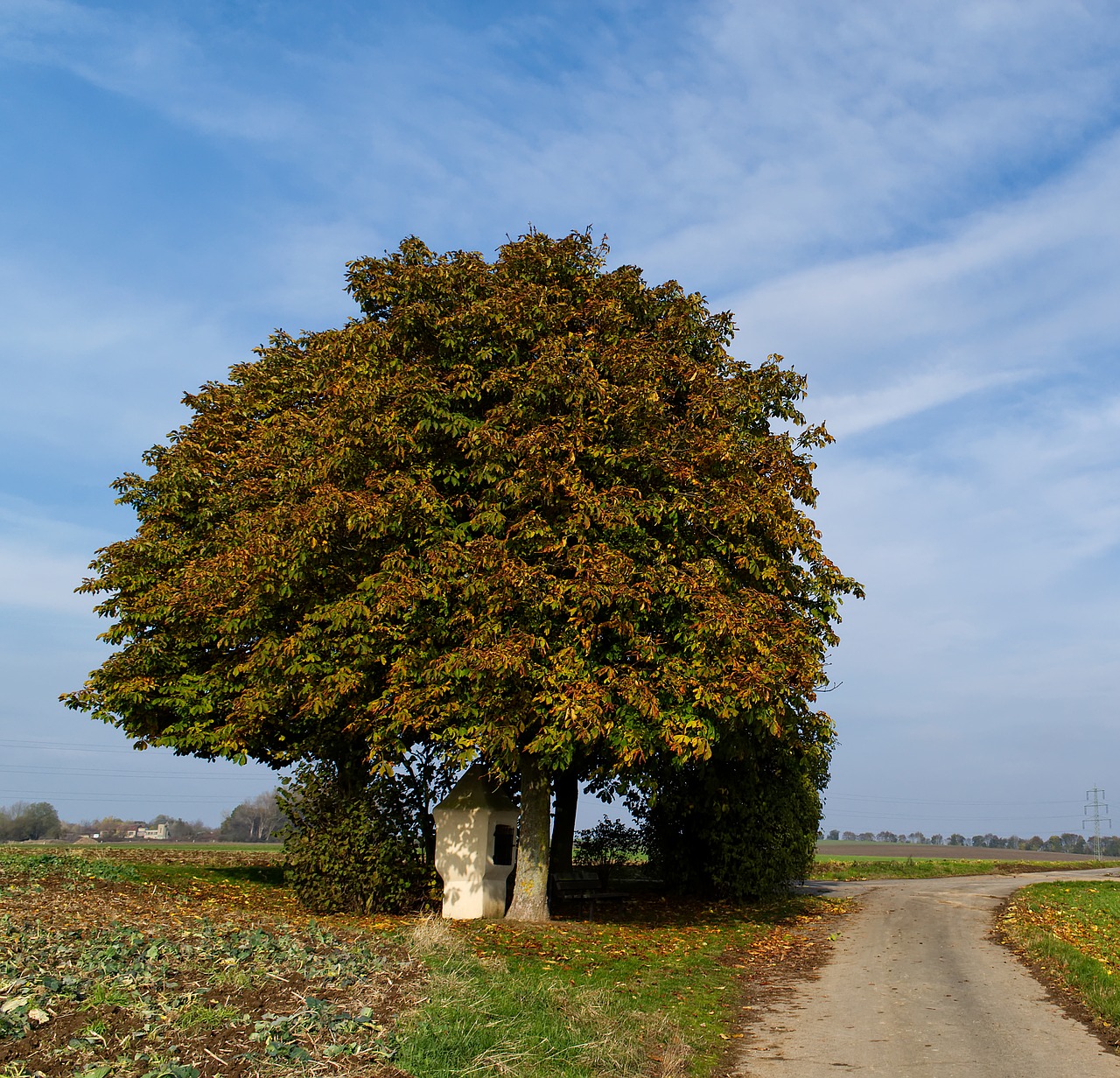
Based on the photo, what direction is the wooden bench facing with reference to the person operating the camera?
facing the viewer and to the right of the viewer

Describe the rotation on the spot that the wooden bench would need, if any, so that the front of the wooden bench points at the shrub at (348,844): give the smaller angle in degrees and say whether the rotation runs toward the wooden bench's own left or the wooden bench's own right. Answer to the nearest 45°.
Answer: approximately 90° to the wooden bench's own right

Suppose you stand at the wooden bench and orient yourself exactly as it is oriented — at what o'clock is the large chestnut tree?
The large chestnut tree is roughly at 2 o'clock from the wooden bench.

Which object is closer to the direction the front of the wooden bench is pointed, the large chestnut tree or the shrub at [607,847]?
the large chestnut tree
